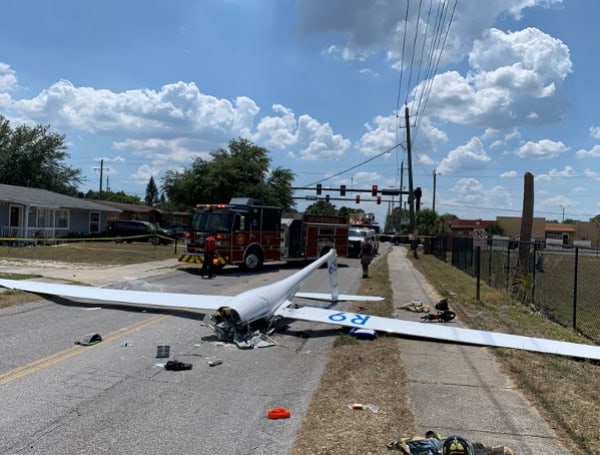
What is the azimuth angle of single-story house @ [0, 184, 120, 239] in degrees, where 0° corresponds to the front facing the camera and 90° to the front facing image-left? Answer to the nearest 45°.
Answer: approximately 315°

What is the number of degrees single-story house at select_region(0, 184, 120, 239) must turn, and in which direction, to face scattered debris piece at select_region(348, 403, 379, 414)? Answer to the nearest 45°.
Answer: approximately 45° to its right

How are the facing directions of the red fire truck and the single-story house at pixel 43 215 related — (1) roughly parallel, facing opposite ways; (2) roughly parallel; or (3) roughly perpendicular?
roughly perpendicular

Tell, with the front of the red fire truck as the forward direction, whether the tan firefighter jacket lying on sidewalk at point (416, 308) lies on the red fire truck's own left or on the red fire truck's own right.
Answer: on the red fire truck's own left

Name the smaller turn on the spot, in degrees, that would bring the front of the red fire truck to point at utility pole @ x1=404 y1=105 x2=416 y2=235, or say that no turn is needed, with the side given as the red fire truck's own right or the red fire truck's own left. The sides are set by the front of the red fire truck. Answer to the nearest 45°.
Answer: approximately 180°

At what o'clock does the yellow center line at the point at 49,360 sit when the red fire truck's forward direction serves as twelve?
The yellow center line is roughly at 11 o'clock from the red fire truck.

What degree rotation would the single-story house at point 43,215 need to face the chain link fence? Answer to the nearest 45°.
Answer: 0° — it already faces it

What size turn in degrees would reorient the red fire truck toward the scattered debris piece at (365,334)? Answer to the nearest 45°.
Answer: approximately 45° to its left

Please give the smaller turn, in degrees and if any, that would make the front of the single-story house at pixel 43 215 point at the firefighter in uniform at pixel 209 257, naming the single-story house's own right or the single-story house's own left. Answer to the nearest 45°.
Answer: approximately 45° to the single-story house's own right

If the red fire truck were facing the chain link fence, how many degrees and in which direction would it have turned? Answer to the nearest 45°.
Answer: approximately 90° to its left

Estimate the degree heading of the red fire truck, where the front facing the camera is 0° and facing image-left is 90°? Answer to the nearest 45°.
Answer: approximately 45°
